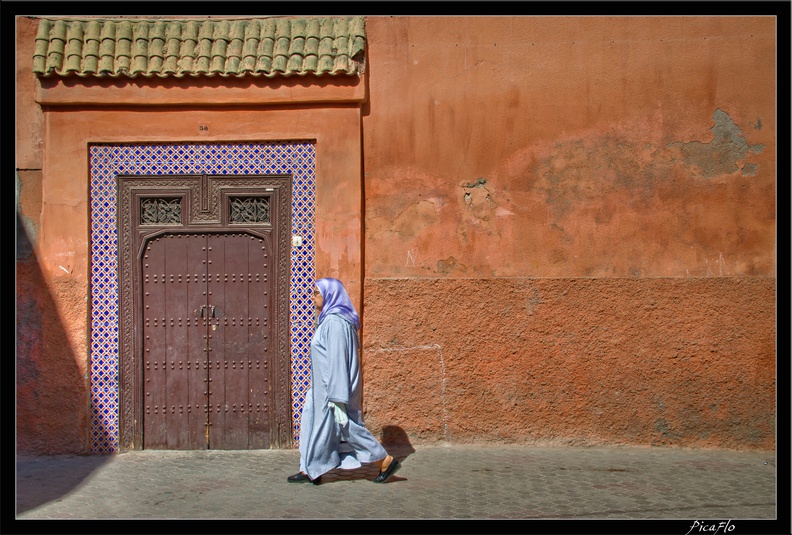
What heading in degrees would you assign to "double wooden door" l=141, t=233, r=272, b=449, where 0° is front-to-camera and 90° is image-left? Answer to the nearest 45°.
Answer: approximately 0°

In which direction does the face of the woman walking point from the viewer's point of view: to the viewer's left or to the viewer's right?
to the viewer's left

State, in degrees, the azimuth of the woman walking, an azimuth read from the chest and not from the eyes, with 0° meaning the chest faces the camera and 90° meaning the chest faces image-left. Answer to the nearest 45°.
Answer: approximately 90°
